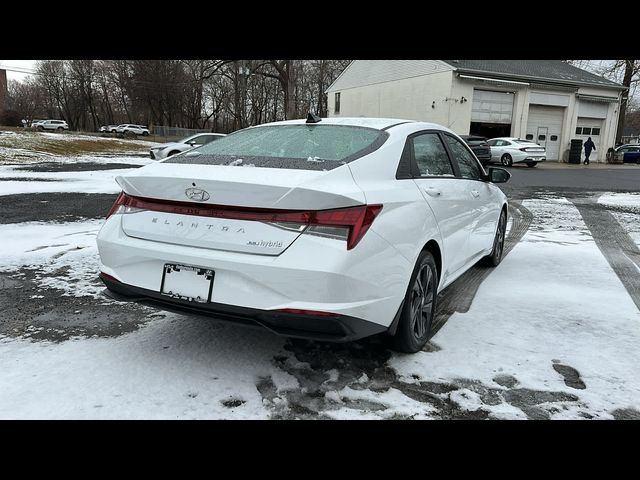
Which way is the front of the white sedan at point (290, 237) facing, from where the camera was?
facing away from the viewer and to the right of the viewer

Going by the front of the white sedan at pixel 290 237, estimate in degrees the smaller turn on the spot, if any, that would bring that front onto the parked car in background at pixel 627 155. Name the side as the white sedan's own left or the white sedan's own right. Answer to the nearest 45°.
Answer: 0° — it already faces it

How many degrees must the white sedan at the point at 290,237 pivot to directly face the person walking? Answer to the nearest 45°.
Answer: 0° — it already faces them

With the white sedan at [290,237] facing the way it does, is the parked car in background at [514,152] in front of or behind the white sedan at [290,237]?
in front

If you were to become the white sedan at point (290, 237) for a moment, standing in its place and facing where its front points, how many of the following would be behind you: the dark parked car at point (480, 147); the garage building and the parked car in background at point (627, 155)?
0

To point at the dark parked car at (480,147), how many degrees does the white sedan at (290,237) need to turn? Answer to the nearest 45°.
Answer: approximately 45° to its left

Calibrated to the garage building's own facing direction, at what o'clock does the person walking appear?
The person walking is roughly at 10 o'clock from the garage building.

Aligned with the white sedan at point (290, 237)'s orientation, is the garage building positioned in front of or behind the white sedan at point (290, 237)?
in front

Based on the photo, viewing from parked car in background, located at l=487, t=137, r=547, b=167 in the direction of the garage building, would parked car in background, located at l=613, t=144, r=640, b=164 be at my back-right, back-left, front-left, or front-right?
front-right

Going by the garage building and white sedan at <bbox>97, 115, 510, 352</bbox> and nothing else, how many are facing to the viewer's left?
0

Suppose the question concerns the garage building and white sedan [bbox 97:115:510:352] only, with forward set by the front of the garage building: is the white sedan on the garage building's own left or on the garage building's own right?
on the garage building's own right
